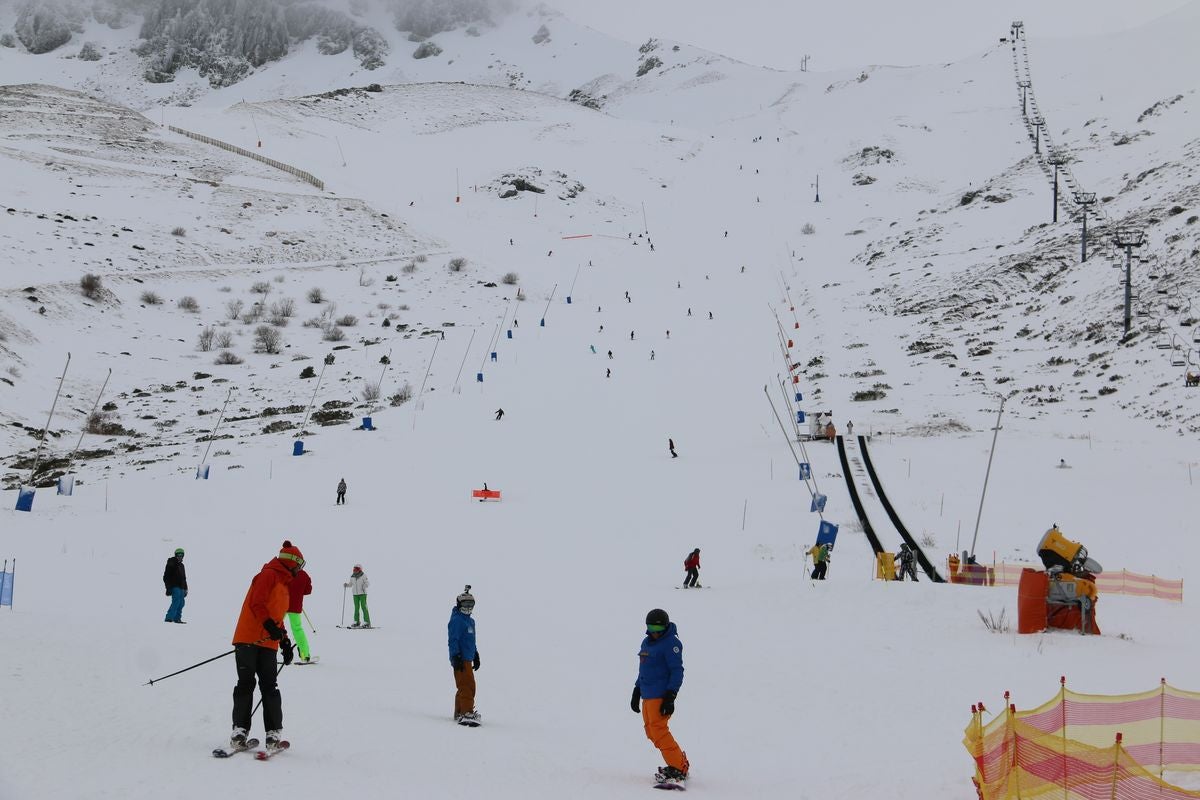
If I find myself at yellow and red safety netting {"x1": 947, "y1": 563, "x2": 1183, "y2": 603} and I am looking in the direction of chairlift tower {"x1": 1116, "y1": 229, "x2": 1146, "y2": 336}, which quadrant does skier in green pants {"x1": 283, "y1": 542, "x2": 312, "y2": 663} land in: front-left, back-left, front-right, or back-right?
back-left

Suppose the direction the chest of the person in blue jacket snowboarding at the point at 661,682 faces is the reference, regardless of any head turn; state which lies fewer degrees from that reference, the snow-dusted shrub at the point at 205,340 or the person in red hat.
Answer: the person in red hat

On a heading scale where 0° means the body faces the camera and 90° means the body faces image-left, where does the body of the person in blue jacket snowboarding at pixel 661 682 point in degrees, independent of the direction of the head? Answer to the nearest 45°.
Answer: approximately 45°

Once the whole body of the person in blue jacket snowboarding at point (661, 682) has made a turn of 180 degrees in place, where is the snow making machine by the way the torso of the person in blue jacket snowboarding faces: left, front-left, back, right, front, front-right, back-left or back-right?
front

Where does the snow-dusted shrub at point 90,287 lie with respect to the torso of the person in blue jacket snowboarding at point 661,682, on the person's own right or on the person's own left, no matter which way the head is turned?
on the person's own right

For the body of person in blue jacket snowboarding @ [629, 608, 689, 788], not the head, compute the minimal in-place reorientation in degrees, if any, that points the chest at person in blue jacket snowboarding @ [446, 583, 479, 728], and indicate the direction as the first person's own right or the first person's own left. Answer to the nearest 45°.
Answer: approximately 90° to the first person's own right

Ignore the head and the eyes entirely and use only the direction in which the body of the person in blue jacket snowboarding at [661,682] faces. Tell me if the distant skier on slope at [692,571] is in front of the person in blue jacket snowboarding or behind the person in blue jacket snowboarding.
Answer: behind

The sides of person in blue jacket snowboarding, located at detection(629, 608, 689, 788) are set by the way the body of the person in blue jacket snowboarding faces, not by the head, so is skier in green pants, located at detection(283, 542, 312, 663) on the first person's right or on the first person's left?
on the first person's right

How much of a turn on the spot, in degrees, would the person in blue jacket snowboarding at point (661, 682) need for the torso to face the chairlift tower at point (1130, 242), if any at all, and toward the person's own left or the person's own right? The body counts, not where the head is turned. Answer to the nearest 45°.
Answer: approximately 180°

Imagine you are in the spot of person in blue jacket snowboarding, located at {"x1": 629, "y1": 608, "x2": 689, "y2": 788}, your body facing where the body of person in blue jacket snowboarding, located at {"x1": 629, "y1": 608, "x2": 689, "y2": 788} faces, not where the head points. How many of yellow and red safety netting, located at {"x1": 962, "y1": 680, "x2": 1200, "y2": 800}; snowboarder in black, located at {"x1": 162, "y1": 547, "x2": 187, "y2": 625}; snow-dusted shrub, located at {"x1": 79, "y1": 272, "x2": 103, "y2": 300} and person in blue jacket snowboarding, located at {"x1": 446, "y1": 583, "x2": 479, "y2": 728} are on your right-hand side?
3
